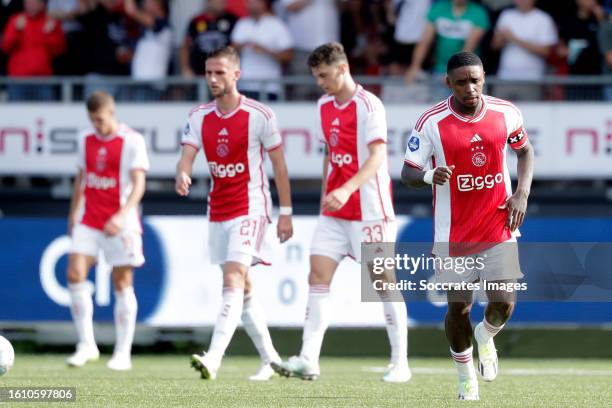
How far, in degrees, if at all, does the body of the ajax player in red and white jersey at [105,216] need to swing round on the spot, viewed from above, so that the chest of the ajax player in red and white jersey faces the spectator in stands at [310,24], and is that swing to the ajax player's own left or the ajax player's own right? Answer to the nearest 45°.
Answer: approximately 180°

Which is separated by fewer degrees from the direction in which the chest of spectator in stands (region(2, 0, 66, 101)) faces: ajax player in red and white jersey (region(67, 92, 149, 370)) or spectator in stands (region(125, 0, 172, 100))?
the ajax player in red and white jersey

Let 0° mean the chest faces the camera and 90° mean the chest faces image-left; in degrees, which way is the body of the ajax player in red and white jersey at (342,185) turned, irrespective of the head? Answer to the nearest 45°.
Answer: approximately 45°

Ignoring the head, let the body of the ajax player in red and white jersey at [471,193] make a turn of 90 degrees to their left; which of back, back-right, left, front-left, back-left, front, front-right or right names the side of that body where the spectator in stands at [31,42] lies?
back-left

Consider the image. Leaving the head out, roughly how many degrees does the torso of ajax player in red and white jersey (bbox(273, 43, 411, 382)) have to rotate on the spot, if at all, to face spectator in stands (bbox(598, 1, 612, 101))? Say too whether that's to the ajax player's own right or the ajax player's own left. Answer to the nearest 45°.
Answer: approximately 180°

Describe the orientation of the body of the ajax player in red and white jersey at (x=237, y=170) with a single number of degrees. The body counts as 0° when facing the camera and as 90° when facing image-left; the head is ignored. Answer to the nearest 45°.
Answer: approximately 45°
